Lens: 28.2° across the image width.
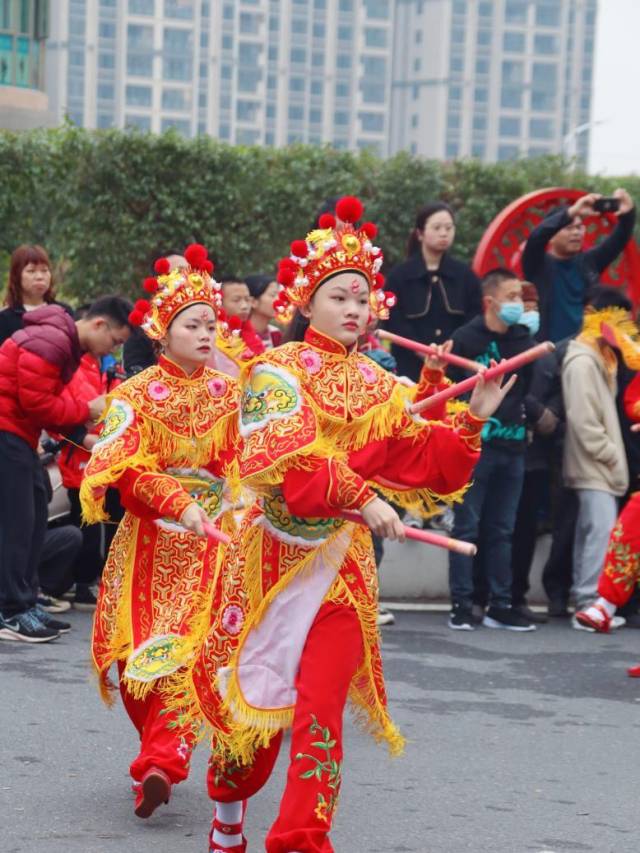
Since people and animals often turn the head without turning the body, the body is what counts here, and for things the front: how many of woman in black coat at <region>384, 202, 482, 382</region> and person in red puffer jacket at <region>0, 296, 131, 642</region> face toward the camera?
1

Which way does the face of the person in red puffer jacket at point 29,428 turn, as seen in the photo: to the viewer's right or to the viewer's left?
to the viewer's right

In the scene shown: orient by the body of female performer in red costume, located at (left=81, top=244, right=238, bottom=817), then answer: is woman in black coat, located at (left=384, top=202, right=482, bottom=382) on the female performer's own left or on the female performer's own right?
on the female performer's own left

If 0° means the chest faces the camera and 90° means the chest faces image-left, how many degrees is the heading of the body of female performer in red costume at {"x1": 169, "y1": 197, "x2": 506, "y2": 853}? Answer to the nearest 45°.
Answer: approximately 315°

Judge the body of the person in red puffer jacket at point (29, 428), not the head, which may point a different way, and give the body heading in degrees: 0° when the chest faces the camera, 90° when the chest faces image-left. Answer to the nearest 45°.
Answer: approximately 270°

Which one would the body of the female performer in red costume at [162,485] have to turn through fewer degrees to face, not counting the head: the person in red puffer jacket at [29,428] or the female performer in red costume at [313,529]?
the female performer in red costume

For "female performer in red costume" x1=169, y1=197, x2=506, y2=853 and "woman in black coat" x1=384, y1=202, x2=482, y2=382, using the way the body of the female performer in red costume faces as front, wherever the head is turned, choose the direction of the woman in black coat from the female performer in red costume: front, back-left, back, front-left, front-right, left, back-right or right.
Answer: back-left
